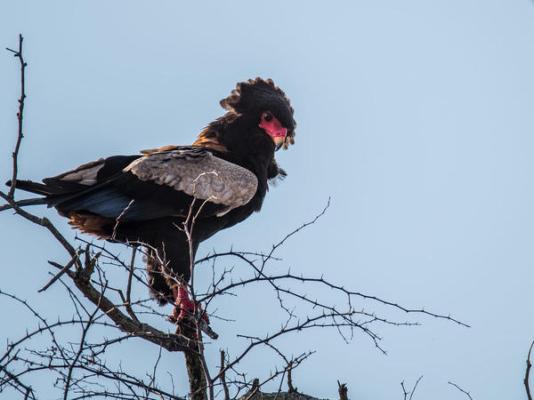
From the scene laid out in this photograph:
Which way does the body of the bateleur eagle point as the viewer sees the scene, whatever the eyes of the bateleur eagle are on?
to the viewer's right
